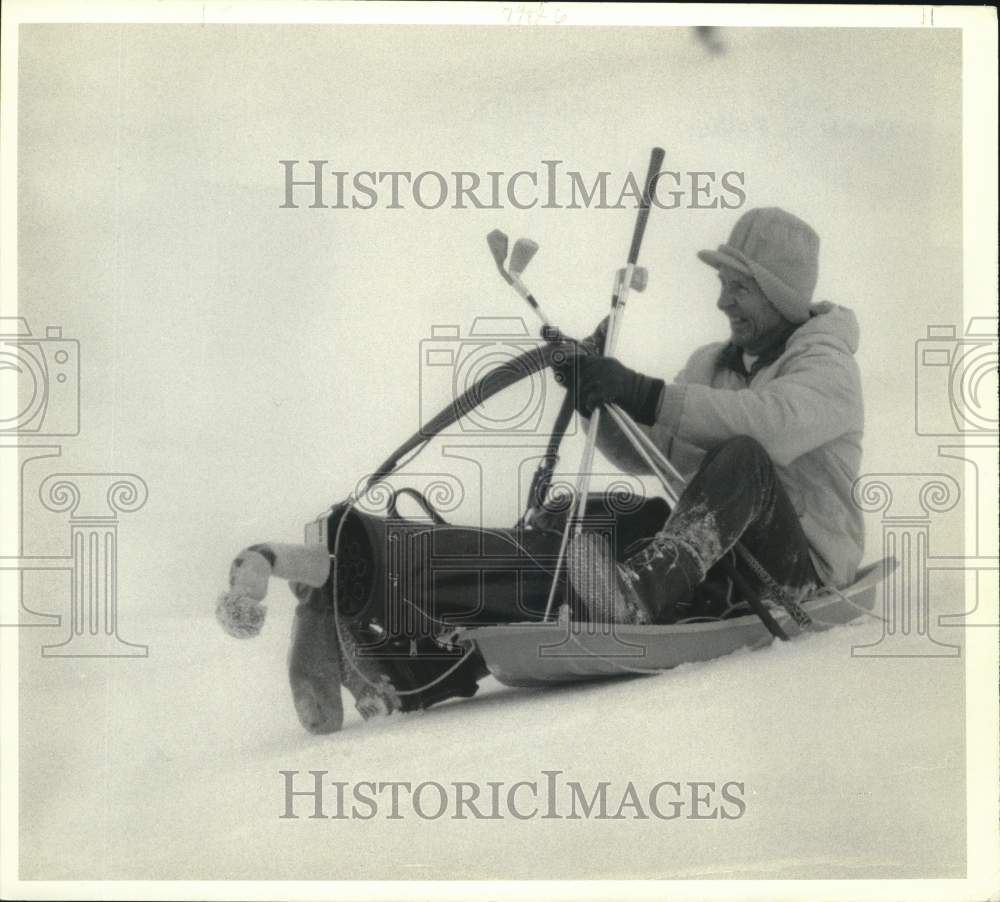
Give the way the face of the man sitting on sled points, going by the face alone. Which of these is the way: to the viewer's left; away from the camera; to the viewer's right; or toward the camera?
to the viewer's left

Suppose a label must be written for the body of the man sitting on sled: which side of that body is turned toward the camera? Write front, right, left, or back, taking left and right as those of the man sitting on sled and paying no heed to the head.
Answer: left

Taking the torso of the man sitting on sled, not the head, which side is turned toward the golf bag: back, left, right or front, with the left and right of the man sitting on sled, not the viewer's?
front
